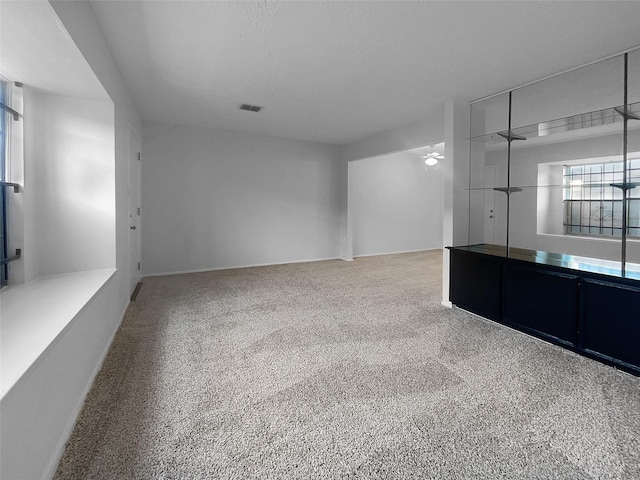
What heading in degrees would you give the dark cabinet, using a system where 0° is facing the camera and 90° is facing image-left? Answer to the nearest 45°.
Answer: approximately 45°

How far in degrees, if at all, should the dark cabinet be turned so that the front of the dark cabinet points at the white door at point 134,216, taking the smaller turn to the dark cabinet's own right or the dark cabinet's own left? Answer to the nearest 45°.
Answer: approximately 45° to the dark cabinet's own right
